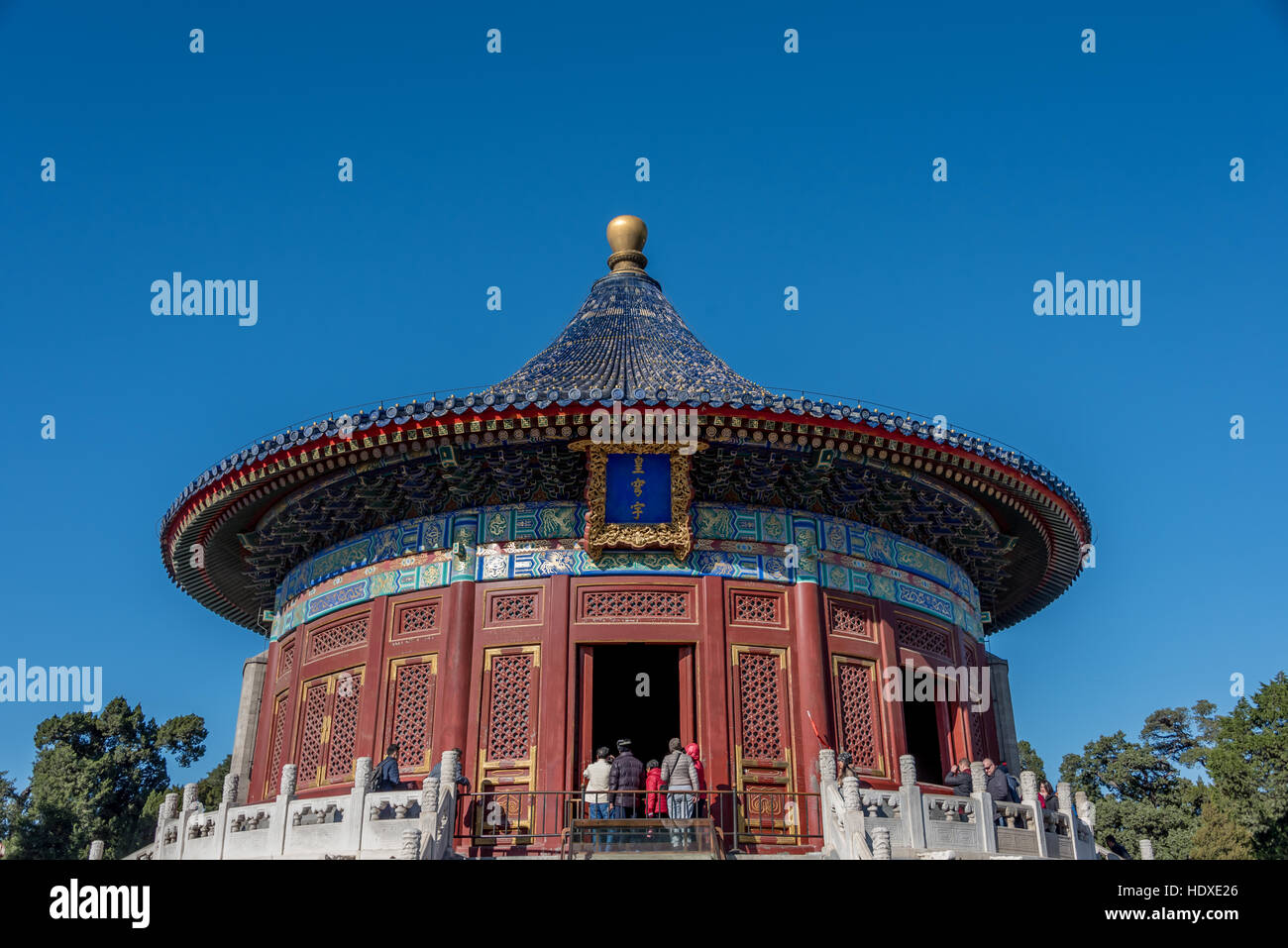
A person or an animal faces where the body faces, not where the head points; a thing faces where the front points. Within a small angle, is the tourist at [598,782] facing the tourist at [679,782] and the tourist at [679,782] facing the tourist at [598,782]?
no

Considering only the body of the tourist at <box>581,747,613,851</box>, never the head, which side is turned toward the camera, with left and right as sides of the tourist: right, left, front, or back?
back

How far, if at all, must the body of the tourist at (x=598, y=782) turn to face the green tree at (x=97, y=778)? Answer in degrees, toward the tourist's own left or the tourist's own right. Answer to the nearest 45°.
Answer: approximately 45° to the tourist's own left

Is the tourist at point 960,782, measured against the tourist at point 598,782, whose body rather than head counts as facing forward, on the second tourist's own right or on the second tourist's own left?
on the second tourist's own right

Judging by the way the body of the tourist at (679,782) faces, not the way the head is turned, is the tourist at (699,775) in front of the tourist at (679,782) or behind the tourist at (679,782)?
in front

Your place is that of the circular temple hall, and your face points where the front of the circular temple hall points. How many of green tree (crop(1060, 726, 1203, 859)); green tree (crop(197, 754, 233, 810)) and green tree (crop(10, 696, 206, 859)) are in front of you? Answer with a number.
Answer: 0

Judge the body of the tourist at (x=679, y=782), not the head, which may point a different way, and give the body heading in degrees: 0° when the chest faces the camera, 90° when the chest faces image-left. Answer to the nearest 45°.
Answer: approximately 180°

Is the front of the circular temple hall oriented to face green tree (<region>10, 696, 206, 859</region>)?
no

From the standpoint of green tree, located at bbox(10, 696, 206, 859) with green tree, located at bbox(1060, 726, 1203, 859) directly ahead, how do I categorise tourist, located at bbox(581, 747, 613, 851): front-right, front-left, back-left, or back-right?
front-right

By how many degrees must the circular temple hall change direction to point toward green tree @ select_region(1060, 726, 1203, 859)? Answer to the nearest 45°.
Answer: approximately 135° to its left

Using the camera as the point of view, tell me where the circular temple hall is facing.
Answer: facing the viewer

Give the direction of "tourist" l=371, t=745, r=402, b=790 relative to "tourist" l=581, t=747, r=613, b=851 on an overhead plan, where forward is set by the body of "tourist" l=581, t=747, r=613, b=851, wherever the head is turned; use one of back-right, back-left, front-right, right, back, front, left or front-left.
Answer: left

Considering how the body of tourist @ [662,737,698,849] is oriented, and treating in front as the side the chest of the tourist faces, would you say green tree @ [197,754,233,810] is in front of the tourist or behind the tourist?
in front

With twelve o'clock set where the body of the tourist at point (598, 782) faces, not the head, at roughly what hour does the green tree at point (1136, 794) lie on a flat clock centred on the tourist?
The green tree is roughly at 1 o'clock from the tourist.

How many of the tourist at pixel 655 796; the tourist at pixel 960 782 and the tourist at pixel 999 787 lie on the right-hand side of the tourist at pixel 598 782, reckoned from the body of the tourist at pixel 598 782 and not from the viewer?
3

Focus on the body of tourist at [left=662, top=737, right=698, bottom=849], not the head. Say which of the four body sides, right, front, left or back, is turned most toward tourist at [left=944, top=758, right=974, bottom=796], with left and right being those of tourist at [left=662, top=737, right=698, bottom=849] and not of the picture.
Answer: right

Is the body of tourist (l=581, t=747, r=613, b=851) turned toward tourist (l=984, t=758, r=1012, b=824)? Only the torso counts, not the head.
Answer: no

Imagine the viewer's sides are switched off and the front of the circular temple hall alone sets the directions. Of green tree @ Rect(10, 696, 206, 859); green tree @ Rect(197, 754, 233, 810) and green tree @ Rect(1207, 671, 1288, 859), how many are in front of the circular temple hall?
0

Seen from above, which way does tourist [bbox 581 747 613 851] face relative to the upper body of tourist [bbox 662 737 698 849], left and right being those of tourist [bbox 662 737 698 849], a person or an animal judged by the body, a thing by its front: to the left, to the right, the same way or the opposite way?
the same way
